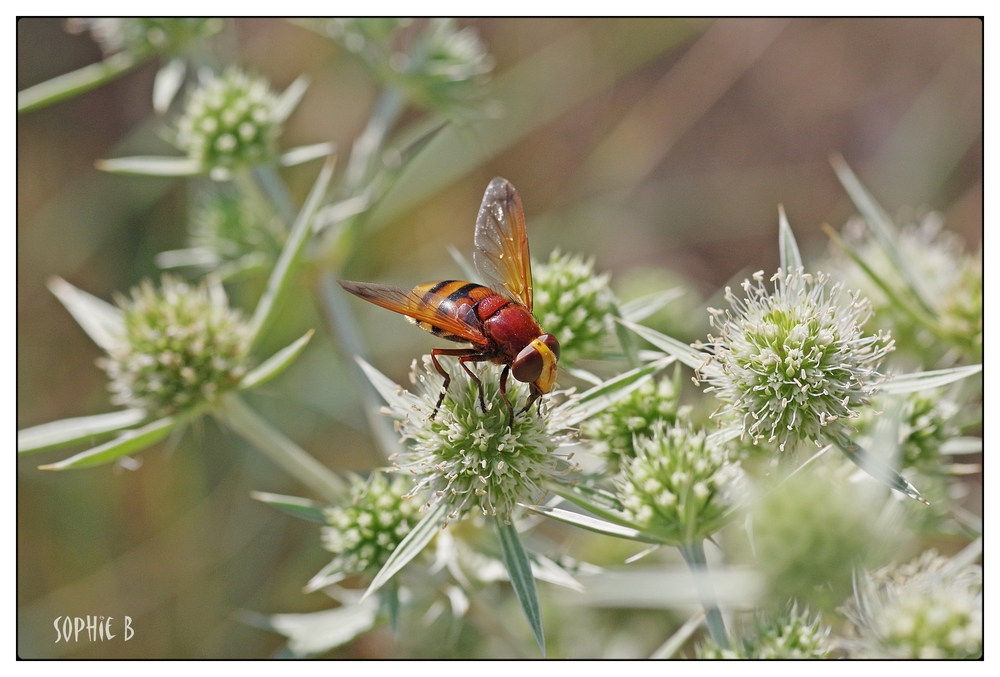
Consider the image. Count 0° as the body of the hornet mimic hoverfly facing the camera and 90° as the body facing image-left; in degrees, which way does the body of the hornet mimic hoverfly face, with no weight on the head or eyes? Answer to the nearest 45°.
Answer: approximately 315°

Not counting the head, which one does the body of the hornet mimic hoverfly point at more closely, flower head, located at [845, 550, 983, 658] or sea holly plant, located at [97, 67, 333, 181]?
the flower head

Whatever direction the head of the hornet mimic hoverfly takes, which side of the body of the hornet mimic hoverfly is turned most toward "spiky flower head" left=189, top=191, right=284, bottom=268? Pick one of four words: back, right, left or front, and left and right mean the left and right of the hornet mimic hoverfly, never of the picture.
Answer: back

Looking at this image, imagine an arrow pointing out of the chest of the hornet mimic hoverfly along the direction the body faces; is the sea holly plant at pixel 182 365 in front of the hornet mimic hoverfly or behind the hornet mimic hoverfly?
behind
